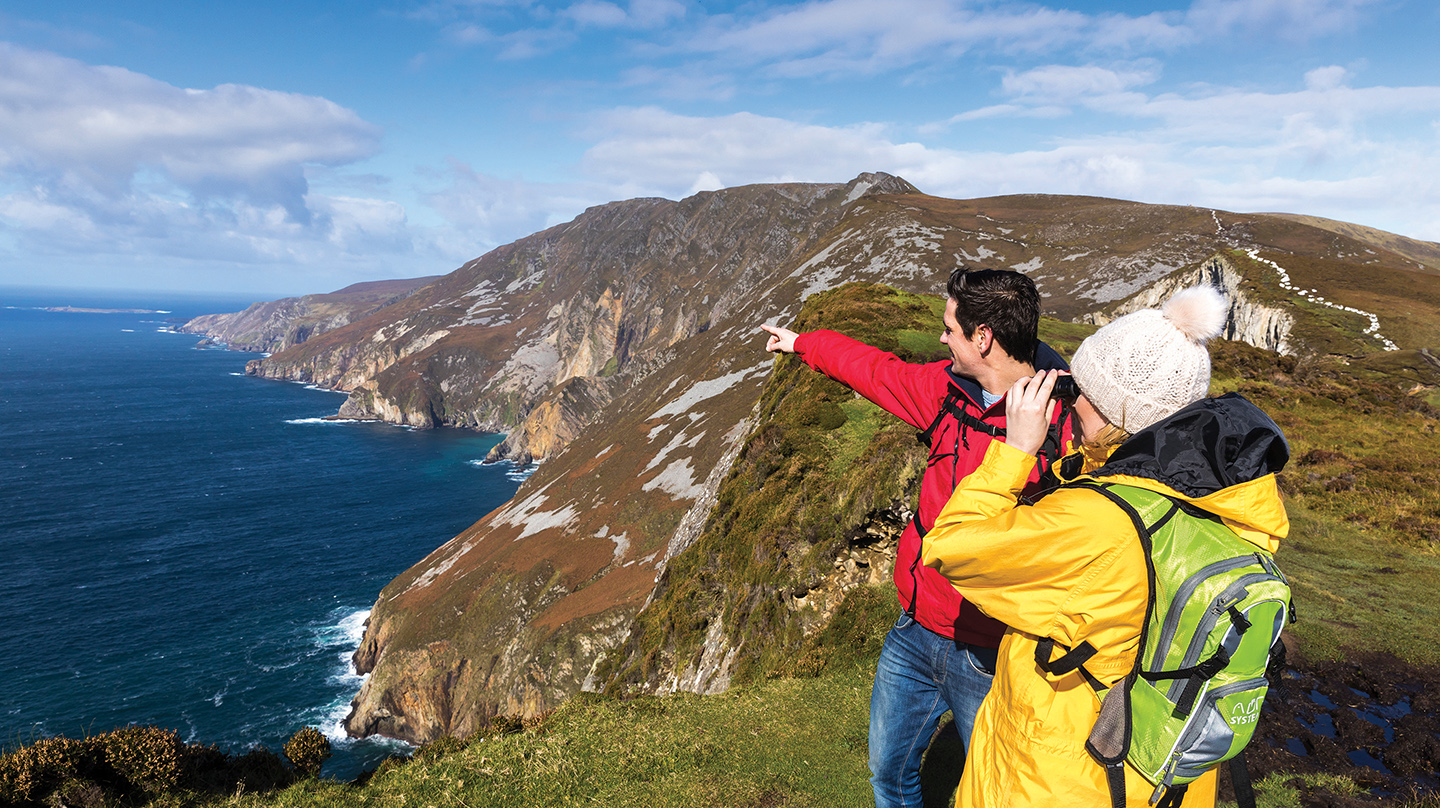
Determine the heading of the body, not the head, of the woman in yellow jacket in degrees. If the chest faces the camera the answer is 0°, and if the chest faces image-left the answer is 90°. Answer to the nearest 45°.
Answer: approximately 135°

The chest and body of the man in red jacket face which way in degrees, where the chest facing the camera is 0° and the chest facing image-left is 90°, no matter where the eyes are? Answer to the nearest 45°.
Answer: approximately 45°

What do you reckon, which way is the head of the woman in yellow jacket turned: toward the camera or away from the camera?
away from the camera

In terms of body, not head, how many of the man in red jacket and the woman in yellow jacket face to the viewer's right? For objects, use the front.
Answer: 0

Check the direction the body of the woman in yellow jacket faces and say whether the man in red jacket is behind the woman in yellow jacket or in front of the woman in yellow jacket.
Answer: in front
